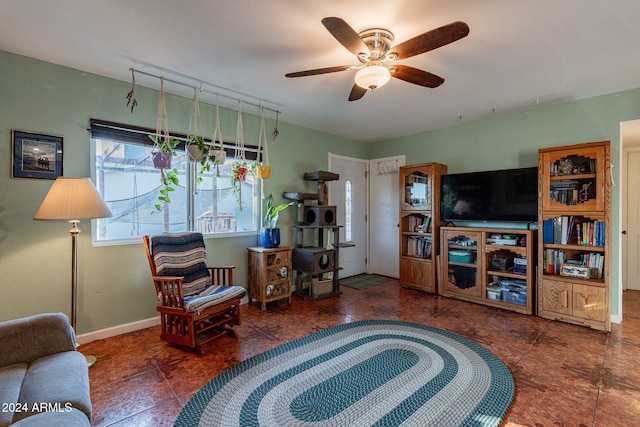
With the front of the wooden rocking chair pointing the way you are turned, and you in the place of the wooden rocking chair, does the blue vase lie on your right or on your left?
on your left

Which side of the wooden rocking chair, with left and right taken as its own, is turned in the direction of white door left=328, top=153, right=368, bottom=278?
left

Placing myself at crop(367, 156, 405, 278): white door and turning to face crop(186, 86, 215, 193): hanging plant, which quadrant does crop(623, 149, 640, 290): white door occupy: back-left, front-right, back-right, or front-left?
back-left

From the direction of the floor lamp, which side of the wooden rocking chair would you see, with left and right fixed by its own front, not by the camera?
right

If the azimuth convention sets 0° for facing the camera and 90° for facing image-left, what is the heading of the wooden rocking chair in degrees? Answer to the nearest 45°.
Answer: approximately 315°
